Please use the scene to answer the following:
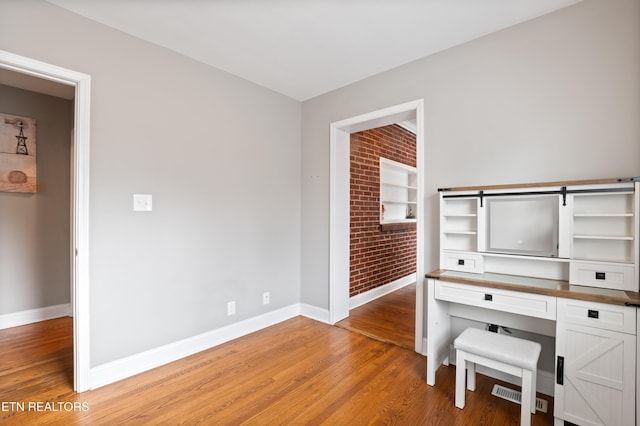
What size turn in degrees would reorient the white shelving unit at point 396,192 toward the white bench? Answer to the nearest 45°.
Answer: approximately 45° to its right

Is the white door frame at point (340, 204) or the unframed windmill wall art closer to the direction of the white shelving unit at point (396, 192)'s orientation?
the white door frame

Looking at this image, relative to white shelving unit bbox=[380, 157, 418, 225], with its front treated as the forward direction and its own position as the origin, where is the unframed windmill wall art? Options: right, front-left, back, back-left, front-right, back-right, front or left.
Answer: right

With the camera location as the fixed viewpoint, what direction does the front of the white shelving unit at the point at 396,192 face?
facing the viewer and to the right of the viewer

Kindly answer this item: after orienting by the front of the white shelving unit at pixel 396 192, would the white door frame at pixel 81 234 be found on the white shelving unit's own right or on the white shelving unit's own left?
on the white shelving unit's own right

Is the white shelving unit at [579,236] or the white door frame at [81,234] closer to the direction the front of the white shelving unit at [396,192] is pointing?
the white shelving unit

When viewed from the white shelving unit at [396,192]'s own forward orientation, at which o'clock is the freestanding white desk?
The freestanding white desk is roughly at 1 o'clock from the white shelving unit.

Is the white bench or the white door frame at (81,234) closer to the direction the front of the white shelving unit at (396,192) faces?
the white bench

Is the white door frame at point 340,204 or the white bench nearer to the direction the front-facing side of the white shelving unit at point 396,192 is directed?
the white bench

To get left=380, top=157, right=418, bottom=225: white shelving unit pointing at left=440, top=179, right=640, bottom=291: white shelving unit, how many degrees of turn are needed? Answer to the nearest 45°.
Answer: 0° — it already faces it

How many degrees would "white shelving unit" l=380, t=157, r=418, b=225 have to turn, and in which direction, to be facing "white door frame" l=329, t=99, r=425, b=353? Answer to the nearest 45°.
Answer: approximately 45° to its right

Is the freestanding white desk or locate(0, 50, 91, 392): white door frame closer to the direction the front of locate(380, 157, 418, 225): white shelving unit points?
the freestanding white desk
